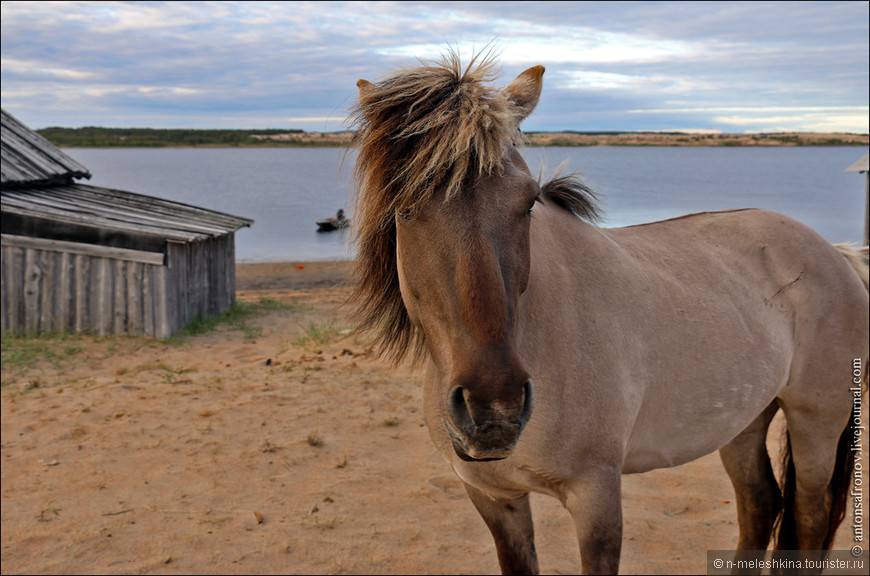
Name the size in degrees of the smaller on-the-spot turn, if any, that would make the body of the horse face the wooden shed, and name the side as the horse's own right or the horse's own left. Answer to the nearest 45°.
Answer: approximately 90° to the horse's own right
